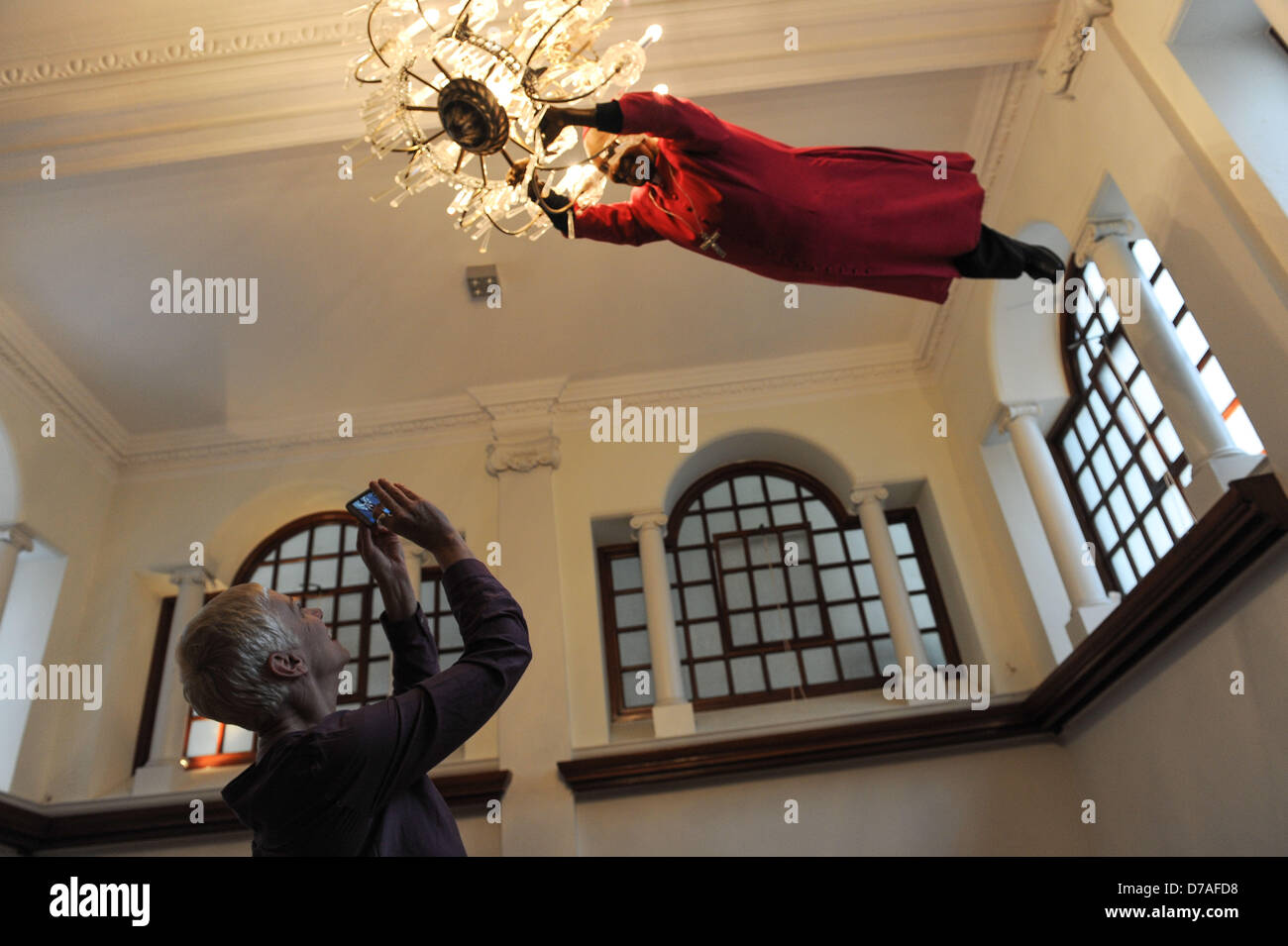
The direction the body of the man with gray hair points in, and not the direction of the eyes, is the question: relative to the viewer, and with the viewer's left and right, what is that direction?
facing away from the viewer and to the right of the viewer

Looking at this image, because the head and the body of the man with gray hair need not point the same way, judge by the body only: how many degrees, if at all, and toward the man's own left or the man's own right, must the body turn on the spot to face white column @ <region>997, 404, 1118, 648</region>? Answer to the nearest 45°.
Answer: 0° — they already face it

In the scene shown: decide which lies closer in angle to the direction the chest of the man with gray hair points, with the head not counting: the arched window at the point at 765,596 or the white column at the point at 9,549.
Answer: the arched window

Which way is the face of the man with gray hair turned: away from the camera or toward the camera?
away from the camera

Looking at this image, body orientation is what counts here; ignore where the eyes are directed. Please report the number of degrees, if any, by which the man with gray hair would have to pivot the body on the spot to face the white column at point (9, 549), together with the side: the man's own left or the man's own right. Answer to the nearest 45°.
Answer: approximately 90° to the man's own left

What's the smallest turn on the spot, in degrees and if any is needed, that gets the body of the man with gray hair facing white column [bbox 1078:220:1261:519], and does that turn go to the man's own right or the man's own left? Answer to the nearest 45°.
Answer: approximately 45° to the man's own left

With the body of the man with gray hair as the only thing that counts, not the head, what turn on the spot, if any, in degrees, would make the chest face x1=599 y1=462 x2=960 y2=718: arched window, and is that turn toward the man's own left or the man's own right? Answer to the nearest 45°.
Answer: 0° — they already face it

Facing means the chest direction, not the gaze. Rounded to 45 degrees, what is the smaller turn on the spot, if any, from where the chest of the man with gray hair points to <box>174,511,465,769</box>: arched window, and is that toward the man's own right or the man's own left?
approximately 45° to the man's own left
